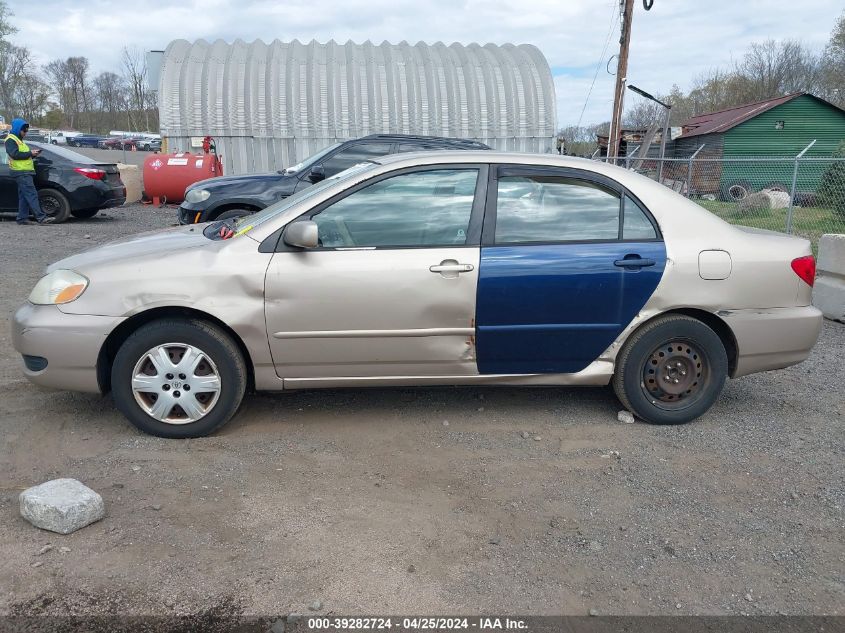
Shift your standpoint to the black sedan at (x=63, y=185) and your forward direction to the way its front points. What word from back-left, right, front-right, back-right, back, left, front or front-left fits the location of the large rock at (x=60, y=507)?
back-left

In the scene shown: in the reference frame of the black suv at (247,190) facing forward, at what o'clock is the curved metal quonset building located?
The curved metal quonset building is roughly at 3 o'clock from the black suv.

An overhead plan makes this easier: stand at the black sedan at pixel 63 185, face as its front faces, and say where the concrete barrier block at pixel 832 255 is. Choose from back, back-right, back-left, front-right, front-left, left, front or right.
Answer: back

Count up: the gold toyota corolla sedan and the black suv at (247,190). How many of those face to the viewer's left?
2

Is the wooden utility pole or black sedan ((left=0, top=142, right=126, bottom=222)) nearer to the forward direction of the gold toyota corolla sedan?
the black sedan

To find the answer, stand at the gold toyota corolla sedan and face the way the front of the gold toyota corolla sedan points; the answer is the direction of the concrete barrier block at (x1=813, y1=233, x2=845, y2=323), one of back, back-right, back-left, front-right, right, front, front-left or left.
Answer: back-right

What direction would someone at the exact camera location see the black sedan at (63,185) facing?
facing away from the viewer and to the left of the viewer

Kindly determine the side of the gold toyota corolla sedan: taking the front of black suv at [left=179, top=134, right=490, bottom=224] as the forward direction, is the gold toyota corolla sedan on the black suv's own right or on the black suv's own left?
on the black suv's own left

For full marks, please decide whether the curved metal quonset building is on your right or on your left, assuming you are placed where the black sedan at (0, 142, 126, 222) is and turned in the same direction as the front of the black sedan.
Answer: on your right

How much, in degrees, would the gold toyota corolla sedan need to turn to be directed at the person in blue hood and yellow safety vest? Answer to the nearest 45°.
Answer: approximately 45° to its right

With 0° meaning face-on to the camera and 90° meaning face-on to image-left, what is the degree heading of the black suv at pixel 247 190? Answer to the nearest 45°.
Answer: approximately 90°

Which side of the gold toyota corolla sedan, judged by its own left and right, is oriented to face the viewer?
left

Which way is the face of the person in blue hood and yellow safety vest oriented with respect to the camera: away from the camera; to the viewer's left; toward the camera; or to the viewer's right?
to the viewer's right

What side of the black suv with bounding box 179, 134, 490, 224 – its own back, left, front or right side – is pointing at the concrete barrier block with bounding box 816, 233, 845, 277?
back
